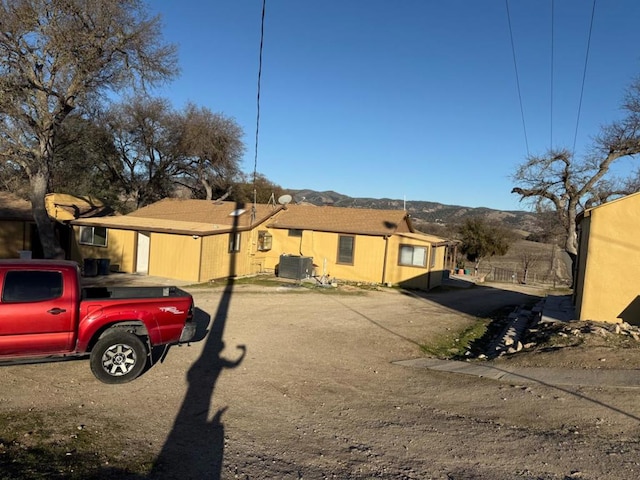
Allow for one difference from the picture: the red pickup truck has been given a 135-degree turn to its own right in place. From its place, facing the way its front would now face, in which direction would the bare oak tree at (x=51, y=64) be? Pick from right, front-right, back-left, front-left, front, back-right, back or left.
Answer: front-left

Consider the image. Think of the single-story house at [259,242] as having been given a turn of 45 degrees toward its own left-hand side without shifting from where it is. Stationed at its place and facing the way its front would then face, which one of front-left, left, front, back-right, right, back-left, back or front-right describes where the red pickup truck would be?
front-right

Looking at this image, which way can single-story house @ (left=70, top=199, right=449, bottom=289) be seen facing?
toward the camera

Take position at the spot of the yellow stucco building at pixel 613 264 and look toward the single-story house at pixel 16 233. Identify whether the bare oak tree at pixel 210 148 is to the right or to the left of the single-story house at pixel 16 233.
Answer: right

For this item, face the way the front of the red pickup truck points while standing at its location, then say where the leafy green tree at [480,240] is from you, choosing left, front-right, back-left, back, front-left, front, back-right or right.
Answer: back-right

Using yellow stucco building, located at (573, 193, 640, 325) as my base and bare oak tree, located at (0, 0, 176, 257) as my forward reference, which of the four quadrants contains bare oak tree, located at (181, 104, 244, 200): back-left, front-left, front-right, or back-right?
front-right

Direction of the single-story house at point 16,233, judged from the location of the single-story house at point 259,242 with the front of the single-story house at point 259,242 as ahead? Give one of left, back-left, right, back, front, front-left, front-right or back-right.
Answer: right

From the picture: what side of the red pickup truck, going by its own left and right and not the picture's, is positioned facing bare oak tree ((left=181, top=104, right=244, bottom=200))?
right

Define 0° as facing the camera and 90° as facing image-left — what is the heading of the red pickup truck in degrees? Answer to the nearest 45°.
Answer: approximately 90°

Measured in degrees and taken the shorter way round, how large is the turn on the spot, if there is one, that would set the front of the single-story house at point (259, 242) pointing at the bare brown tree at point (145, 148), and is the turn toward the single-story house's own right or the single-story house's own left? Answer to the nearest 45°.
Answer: approximately 135° to the single-story house's own right

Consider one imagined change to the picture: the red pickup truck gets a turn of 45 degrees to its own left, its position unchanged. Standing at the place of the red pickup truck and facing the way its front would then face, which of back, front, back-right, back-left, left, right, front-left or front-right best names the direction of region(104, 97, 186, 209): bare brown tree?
back-right

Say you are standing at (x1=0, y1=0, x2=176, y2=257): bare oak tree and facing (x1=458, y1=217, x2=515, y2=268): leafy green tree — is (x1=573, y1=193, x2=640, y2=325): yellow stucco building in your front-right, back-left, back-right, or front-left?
front-right

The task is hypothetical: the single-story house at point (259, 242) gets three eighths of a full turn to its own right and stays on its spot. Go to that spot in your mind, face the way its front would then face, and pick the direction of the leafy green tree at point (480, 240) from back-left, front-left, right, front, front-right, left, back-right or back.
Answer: right
